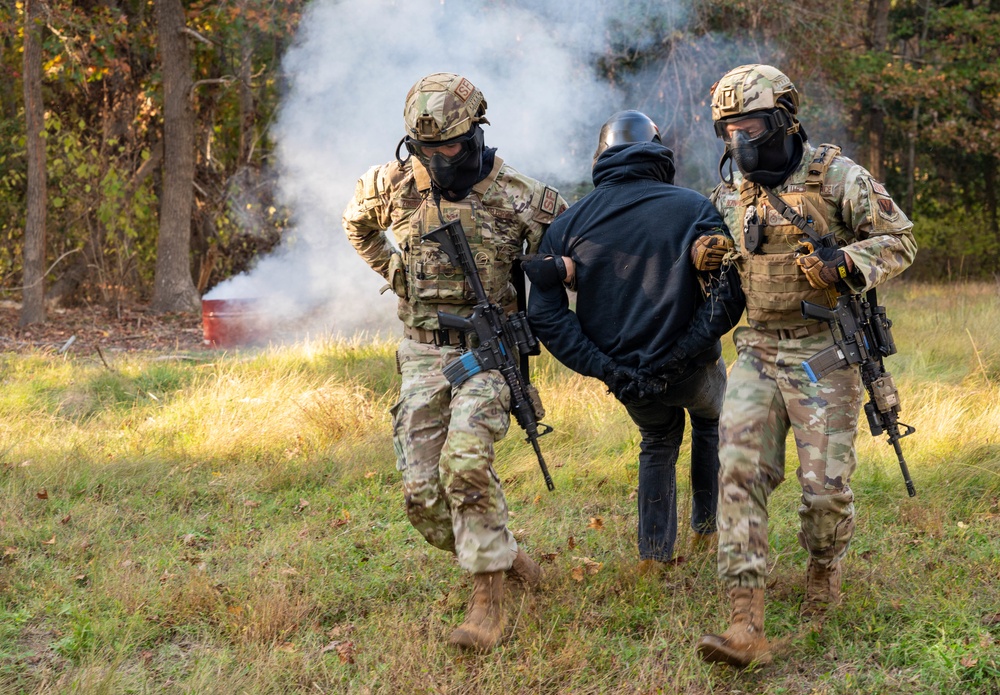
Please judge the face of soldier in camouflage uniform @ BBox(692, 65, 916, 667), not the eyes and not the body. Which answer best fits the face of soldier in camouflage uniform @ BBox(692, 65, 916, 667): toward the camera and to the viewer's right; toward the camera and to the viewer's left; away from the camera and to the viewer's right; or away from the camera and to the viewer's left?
toward the camera and to the viewer's left

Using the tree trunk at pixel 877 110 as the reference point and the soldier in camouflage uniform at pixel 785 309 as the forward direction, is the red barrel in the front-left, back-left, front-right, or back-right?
front-right

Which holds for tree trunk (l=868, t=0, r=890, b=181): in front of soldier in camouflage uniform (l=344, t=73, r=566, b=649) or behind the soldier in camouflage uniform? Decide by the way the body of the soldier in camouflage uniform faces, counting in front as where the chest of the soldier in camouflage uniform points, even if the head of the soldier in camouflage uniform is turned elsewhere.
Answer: behind

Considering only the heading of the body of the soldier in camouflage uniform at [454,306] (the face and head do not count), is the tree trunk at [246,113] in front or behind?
behind

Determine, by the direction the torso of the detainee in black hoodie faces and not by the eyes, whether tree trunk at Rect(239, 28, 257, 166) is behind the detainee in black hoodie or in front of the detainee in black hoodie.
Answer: in front

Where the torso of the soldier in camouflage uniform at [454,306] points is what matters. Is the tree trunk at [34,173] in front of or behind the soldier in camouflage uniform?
behind

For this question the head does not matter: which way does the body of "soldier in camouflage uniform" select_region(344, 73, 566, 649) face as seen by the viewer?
toward the camera

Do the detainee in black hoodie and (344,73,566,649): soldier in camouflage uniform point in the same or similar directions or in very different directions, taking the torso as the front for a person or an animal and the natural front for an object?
very different directions

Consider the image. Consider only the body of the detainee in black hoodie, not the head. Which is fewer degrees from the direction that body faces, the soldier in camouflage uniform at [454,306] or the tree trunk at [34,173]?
the tree trunk

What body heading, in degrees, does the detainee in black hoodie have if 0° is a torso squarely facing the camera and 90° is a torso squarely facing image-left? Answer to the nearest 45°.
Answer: approximately 180°

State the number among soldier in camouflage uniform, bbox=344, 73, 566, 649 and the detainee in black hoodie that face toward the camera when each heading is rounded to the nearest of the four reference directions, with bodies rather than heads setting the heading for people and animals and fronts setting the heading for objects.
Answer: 1

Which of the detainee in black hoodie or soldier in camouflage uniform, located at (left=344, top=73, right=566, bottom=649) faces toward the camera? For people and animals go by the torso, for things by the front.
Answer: the soldier in camouflage uniform

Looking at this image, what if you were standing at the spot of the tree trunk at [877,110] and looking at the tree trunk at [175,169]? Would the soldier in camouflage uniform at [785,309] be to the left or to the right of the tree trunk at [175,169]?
left
